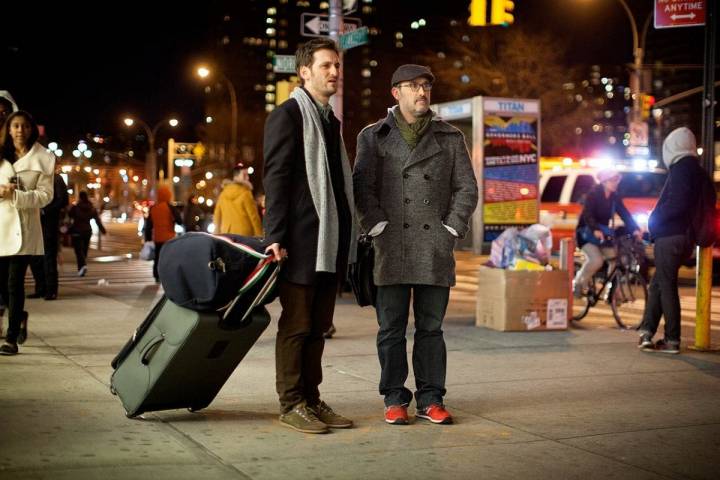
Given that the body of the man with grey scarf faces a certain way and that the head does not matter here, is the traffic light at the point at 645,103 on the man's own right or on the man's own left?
on the man's own left

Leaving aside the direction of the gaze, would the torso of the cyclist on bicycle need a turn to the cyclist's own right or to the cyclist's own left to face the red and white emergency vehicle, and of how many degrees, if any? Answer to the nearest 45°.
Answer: approximately 135° to the cyclist's own left

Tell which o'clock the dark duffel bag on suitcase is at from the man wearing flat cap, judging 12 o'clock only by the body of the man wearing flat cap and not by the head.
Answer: The dark duffel bag on suitcase is roughly at 2 o'clock from the man wearing flat cap.

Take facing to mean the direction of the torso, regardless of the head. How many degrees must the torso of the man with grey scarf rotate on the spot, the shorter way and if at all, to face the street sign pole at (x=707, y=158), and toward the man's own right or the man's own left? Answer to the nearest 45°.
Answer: approximately 90° to the man's own left

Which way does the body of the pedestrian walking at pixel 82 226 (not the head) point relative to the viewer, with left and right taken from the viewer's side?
facing away from the viewer
